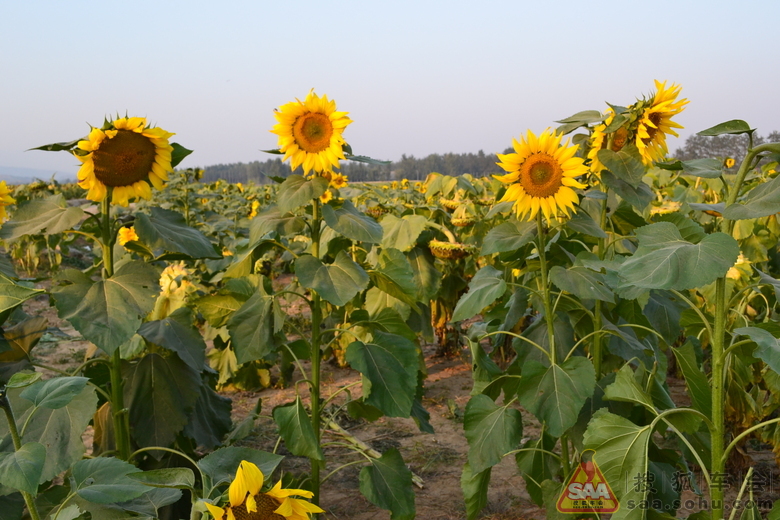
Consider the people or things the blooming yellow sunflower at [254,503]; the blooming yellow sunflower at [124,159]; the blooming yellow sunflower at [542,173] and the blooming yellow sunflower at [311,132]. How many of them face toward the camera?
4

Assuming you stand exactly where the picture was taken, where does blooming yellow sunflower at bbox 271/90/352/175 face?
facing the viewer

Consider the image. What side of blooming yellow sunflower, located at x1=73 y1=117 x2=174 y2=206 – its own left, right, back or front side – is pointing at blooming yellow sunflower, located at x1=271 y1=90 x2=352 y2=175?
left

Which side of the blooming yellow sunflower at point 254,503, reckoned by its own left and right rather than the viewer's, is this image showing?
front

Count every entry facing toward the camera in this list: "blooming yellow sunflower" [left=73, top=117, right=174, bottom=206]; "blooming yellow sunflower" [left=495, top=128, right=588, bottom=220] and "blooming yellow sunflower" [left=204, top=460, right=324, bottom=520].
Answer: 3

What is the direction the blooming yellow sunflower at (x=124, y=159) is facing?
toward the camera

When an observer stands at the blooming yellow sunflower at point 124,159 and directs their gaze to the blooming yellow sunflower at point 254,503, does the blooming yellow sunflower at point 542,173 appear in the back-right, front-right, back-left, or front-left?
front-left

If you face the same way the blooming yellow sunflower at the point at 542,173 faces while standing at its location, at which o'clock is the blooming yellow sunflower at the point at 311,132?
the blooming yellow sunflower at the point at 311,132 is roughly at 3 o'clock from the blooming yellow sunflower at the point at 542,173.

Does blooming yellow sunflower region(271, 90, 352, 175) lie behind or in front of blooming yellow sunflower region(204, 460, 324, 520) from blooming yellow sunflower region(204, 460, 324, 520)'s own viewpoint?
behind

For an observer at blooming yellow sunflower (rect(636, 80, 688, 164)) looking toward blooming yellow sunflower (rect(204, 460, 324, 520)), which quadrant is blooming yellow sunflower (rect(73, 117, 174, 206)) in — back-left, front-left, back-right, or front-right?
front-right

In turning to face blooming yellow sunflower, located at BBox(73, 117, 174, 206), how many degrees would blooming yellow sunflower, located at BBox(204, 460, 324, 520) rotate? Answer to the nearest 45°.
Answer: approximately 180°

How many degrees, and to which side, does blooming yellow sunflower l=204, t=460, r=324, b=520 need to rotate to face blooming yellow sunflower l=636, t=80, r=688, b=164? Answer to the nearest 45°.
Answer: approximately 135° to its left

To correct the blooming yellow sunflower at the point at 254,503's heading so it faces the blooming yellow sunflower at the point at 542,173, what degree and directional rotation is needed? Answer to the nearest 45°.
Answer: approximately 135° to its left
